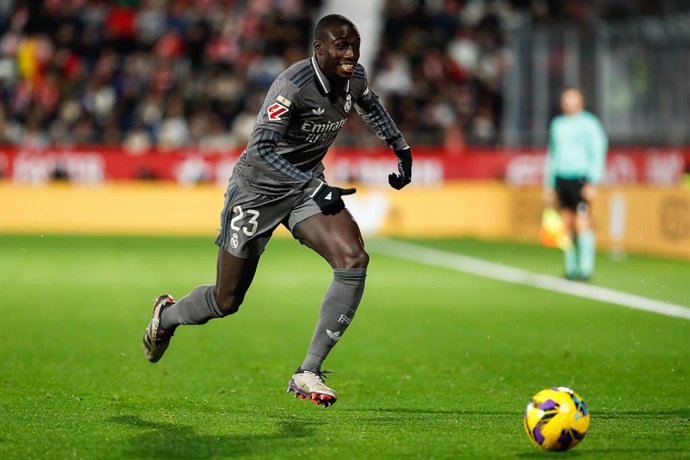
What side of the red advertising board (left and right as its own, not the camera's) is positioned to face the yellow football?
front

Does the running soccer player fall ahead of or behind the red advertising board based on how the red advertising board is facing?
ahead

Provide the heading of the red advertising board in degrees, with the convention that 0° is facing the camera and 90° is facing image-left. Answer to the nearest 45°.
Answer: approximately 0°

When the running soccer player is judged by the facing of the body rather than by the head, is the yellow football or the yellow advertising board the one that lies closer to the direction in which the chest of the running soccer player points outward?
the yellow football

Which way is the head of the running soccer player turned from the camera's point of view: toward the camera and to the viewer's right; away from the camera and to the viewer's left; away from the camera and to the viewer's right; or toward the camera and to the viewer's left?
toward the camera and to the viewer's right

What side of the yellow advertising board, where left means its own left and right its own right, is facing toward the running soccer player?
front

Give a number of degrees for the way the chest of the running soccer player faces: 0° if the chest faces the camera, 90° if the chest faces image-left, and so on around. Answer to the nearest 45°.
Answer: approximately 315°

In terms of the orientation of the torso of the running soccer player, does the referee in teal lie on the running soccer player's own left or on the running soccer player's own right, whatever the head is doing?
on the running soccer player's own left
